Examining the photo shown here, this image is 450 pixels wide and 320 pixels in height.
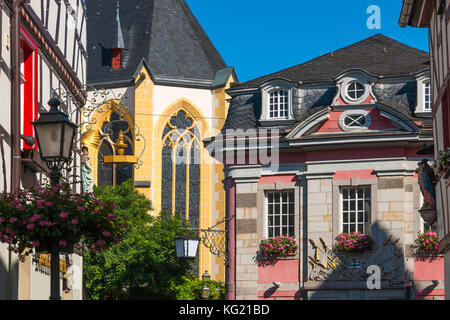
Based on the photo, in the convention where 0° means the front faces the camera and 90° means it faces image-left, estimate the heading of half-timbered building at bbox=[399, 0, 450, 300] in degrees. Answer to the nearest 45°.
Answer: approximately 90°

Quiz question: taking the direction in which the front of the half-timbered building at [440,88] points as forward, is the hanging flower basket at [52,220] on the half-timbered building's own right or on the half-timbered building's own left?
on the half-timbered building's own left

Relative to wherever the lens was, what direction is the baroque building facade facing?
facing the viewer

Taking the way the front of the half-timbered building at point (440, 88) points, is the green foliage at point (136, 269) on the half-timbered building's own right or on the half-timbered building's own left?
on the half-timbered building's own right

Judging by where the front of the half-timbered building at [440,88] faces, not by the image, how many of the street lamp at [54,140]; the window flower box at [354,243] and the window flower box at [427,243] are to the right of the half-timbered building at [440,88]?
2

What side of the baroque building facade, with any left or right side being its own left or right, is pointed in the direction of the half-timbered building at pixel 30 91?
front

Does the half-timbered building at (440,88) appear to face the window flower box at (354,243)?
no

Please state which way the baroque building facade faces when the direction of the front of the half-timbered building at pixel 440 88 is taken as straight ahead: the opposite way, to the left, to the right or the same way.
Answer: to the left

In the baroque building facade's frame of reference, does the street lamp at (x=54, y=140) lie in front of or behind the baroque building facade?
in front

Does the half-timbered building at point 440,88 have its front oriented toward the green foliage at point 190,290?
no

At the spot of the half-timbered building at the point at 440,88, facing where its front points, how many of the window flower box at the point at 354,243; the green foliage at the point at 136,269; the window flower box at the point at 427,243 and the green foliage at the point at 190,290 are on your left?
0

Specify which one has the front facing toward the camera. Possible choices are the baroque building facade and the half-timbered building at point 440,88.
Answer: the baroque building facade

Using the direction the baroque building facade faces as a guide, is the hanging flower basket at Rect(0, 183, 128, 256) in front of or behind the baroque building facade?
in front

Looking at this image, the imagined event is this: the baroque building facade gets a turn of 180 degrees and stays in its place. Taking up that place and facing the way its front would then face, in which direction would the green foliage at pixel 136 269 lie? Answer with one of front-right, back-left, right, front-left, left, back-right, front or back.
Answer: front-left

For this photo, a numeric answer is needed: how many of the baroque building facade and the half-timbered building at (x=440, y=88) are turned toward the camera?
1

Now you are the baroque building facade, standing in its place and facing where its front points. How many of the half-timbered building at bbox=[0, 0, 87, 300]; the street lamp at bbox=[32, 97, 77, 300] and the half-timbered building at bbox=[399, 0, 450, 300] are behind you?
0
